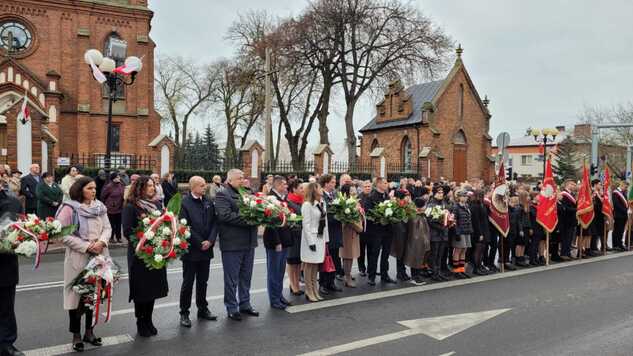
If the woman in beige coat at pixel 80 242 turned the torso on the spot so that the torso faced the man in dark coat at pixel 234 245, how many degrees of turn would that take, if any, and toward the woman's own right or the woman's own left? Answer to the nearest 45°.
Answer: approximately 45° to the woman's own left

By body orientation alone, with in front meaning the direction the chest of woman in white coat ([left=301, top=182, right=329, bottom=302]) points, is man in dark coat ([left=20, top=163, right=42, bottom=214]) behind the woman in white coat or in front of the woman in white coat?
behind

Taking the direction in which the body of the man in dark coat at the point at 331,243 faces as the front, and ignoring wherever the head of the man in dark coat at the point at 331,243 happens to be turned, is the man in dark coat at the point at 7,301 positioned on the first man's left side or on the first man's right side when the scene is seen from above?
on the first man's right side

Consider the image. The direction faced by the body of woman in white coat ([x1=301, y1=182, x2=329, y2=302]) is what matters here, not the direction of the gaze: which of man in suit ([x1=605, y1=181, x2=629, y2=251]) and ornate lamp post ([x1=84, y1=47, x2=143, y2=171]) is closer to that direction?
the man in suit

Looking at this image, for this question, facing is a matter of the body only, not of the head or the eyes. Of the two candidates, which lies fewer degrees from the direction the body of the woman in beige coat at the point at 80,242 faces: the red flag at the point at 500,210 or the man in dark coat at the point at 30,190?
the red flag

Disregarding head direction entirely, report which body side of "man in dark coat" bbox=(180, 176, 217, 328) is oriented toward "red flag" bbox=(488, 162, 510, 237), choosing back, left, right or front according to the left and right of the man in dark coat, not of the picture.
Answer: left

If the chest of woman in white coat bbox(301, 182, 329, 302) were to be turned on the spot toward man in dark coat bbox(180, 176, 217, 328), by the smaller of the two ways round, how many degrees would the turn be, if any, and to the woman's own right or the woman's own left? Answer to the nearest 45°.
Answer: approximately 90° to the woman's own right
